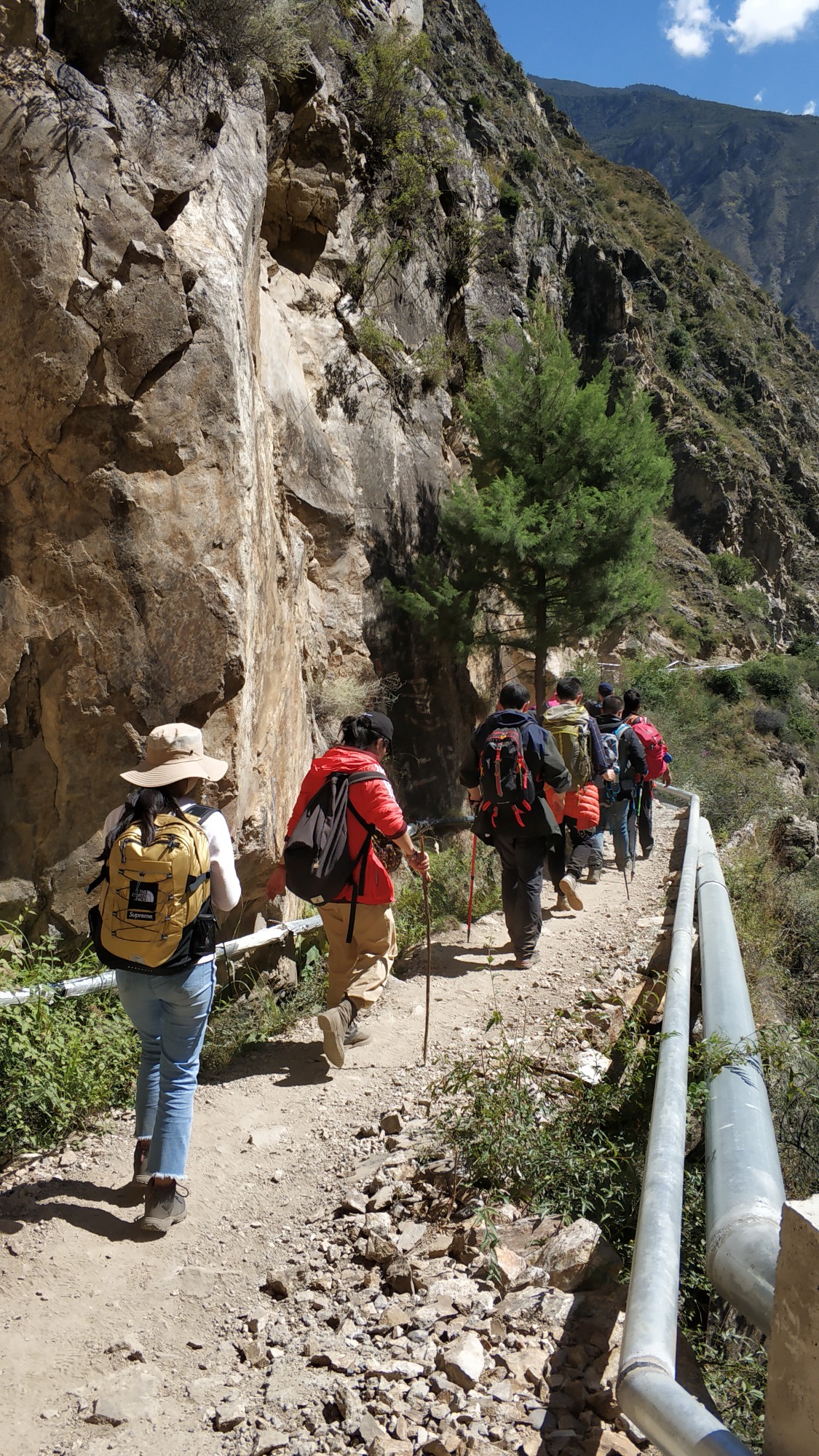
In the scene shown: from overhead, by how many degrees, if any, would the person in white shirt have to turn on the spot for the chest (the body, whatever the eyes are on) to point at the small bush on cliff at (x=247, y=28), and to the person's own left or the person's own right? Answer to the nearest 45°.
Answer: approximately 45° to the person's own left

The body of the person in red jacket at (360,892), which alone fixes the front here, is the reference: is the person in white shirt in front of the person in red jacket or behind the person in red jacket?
behind

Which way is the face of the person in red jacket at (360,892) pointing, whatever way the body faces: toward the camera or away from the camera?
away from the camera

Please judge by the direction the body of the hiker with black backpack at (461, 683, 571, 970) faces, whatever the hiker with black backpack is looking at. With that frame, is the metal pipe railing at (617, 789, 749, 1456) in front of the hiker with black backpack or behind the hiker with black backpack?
behind

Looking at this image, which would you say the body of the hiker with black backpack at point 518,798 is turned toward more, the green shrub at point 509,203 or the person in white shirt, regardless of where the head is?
the green shrub

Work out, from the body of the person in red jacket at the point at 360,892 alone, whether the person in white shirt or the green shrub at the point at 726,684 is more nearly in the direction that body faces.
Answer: the green shrub

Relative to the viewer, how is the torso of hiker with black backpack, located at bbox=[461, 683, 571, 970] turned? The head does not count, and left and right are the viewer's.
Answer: facing away from the viewer

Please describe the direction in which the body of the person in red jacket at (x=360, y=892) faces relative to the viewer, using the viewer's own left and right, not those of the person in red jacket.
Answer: facing away from the viewer and to the right of the viewer
